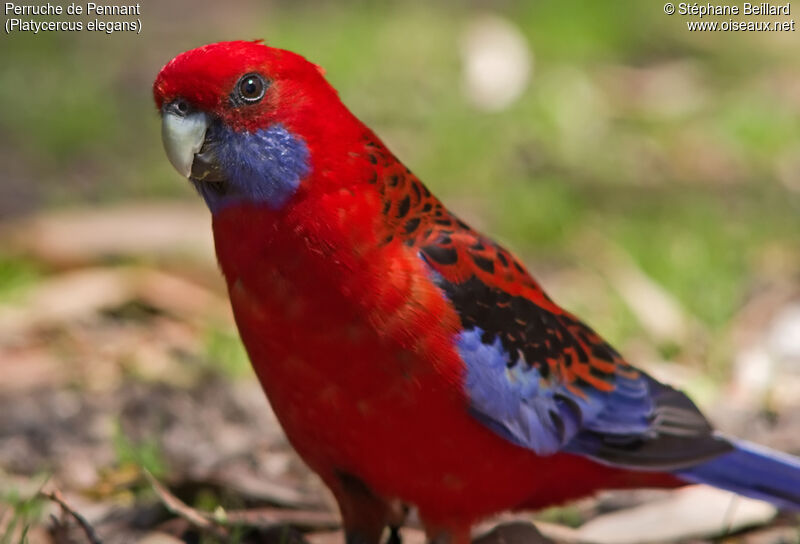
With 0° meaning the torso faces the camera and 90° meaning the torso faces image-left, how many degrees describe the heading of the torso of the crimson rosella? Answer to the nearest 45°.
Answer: approximately 45°

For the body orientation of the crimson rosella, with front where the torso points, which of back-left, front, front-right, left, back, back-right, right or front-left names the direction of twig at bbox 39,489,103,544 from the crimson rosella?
front-right

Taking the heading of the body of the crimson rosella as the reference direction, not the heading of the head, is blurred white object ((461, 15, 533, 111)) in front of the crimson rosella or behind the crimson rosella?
behind

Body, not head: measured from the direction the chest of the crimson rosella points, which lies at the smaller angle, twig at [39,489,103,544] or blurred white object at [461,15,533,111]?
the twig
